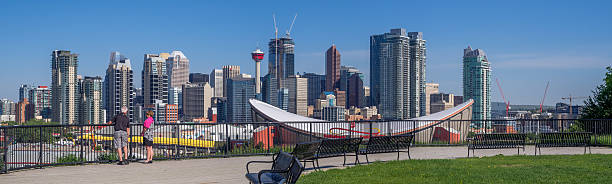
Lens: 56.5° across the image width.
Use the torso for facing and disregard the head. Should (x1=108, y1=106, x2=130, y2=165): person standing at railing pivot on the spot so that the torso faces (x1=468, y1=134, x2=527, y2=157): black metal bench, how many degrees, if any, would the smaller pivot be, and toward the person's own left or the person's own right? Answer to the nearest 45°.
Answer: approximately 90° to the person's own right

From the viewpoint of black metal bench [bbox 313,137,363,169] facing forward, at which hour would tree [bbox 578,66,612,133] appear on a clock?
The tree is roughly at 3 o'clock from the black metal bench.

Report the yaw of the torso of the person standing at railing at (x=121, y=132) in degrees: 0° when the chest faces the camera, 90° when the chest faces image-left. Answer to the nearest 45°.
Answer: approximately 180°

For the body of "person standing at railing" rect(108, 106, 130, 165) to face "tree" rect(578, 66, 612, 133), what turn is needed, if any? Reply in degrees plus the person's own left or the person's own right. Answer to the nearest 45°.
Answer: approximately 90° to the person's own right

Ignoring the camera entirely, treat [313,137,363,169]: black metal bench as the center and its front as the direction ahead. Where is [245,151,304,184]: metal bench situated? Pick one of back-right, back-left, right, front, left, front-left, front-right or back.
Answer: back-left

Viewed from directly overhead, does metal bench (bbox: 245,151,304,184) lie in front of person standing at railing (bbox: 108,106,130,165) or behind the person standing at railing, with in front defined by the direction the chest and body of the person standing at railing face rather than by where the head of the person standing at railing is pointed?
behind

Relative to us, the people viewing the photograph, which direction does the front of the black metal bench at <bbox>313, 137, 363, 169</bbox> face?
facing away from the viewer and to the left of the viewer

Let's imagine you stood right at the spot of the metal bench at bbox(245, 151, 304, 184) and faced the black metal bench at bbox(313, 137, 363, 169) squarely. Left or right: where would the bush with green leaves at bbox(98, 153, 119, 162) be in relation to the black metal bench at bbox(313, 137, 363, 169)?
left

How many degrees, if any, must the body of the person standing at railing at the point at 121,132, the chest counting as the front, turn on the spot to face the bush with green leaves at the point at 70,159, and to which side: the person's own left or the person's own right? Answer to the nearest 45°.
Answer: approximately 90° to the person's own left
